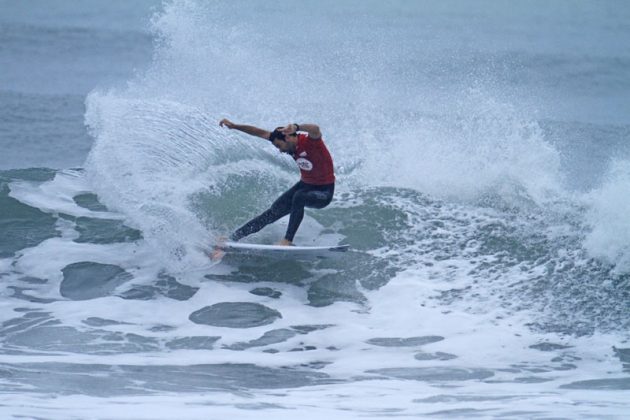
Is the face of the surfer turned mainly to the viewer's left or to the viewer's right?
to the viewer's left

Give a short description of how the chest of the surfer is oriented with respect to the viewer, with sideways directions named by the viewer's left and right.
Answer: facing the viewer and to the left of the viewer
